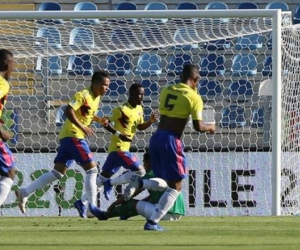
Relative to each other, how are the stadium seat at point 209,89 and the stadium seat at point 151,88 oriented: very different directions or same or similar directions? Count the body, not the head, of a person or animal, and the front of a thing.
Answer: same or similar directions

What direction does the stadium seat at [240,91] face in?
toward the camera

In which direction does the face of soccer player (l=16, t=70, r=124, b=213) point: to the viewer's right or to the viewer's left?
to the viewer's right

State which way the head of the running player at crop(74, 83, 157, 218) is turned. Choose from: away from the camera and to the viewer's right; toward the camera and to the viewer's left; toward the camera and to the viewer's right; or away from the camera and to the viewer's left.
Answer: toward the camera and to the viewer's right

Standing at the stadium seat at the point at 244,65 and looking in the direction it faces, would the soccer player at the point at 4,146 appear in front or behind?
in front

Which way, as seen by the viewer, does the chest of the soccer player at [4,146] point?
to the viewer's right

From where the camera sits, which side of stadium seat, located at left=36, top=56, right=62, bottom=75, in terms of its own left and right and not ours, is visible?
front

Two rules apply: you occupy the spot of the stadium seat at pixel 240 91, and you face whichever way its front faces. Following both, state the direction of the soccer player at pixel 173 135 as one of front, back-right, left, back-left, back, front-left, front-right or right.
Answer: front

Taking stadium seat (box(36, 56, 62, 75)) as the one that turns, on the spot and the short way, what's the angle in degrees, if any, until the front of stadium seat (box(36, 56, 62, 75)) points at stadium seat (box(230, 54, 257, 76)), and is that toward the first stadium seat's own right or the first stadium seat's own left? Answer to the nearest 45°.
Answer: approximately 90° to the first stadium seat's own left

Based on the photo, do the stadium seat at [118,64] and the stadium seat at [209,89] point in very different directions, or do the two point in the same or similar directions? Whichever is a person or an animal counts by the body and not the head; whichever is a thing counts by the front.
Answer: same or similar directions

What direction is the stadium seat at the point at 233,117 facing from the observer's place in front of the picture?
facing the viewer

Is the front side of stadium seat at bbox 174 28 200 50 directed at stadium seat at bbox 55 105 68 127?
no

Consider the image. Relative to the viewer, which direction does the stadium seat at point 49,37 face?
toward the camera

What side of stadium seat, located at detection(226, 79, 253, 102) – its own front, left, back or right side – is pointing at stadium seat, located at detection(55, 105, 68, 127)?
right

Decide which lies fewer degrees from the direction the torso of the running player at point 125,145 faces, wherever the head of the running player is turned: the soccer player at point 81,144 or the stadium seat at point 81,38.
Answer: the soccer player

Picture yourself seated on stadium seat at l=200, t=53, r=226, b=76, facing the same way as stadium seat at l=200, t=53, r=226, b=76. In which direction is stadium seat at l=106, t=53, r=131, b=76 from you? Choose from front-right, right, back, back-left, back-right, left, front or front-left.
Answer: right

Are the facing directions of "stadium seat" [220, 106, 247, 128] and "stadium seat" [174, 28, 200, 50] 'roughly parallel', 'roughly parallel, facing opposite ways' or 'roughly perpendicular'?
roughly parallel
